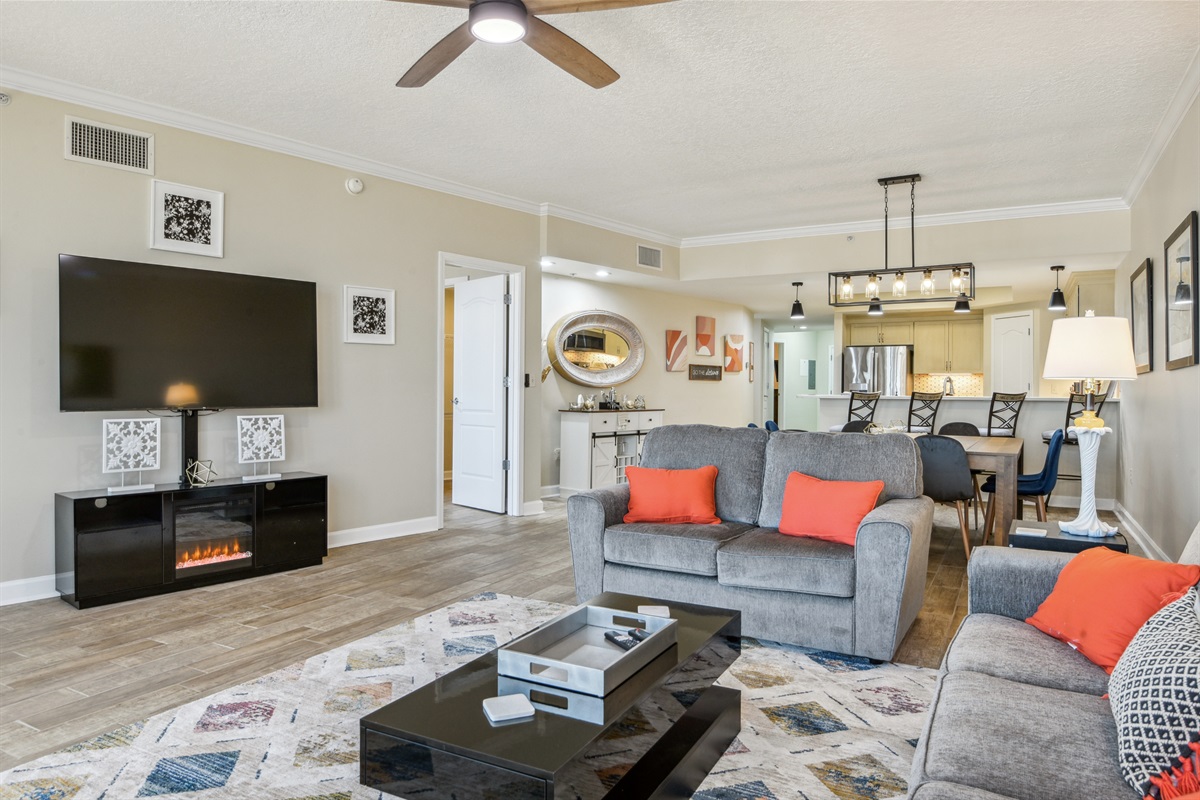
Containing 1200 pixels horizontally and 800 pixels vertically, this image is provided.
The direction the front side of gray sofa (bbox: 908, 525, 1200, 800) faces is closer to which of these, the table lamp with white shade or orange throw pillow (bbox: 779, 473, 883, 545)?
the orange throw pillow

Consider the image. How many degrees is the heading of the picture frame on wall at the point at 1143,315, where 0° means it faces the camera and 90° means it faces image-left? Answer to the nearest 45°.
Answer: approximately 90°

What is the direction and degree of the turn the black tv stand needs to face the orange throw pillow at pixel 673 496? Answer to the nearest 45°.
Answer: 0° — it already faces it

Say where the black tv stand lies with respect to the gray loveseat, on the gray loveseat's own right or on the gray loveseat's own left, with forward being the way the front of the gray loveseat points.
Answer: on the gray loveseat's own right

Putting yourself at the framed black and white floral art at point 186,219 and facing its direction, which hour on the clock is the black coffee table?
The black coffee table is roughly at 1 o'clock from the framed black and white floral art.

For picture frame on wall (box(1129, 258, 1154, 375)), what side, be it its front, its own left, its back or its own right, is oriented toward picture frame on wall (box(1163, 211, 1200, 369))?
left

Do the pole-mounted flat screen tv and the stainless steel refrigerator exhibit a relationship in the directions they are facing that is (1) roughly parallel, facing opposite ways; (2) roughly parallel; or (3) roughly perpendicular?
roughly perpendicular

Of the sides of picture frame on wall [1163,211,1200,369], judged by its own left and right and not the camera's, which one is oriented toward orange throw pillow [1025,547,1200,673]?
left

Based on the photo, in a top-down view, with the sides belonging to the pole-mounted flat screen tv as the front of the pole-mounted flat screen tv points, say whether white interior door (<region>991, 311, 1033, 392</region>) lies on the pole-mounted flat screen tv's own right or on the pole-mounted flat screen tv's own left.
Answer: on the pole-mounted flat screen tv's own left

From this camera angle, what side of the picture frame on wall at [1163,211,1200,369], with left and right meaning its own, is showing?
left

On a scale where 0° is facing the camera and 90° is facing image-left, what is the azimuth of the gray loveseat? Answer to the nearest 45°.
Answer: approximately 45°
